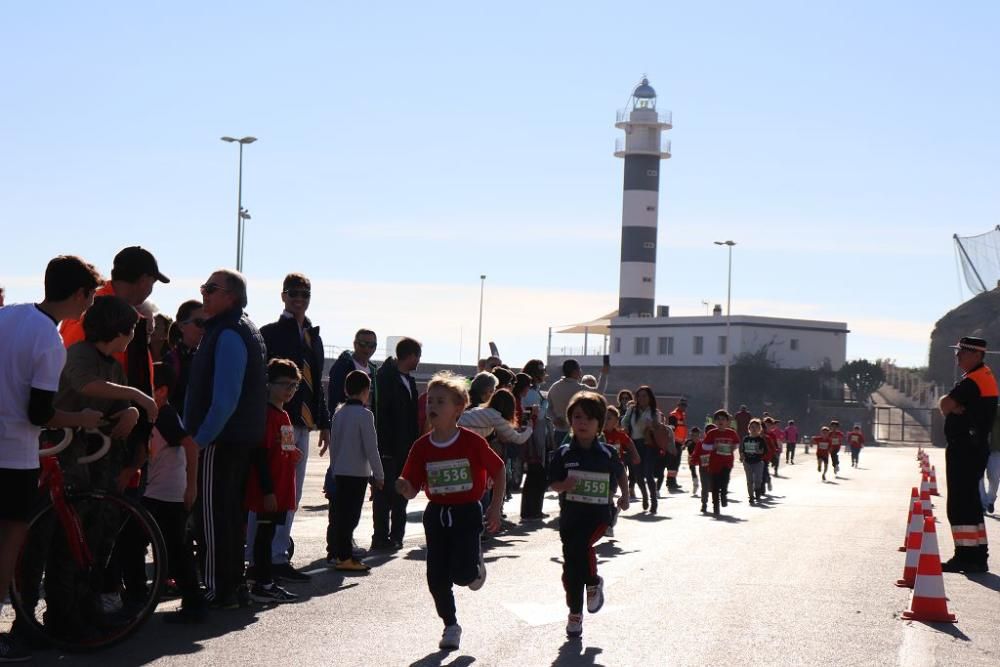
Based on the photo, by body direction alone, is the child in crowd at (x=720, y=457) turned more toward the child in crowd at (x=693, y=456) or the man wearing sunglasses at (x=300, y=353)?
the man wearing sunglasses

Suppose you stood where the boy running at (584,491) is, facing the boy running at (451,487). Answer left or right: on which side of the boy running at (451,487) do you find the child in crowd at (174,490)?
right

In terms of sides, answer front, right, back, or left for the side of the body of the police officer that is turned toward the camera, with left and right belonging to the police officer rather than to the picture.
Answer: left

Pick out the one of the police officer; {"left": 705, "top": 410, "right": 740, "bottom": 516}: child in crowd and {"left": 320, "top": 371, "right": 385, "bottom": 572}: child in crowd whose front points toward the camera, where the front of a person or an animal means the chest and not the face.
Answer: {"left": 705, "top": 410, "right": 740, "bottom": 516}: child in crowd

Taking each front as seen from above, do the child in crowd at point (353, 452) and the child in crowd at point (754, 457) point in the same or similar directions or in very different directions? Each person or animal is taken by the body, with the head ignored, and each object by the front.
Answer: very different directions

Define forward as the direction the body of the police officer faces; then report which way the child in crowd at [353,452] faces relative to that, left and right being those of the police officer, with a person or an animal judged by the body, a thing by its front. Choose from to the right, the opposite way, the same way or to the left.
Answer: to the right
